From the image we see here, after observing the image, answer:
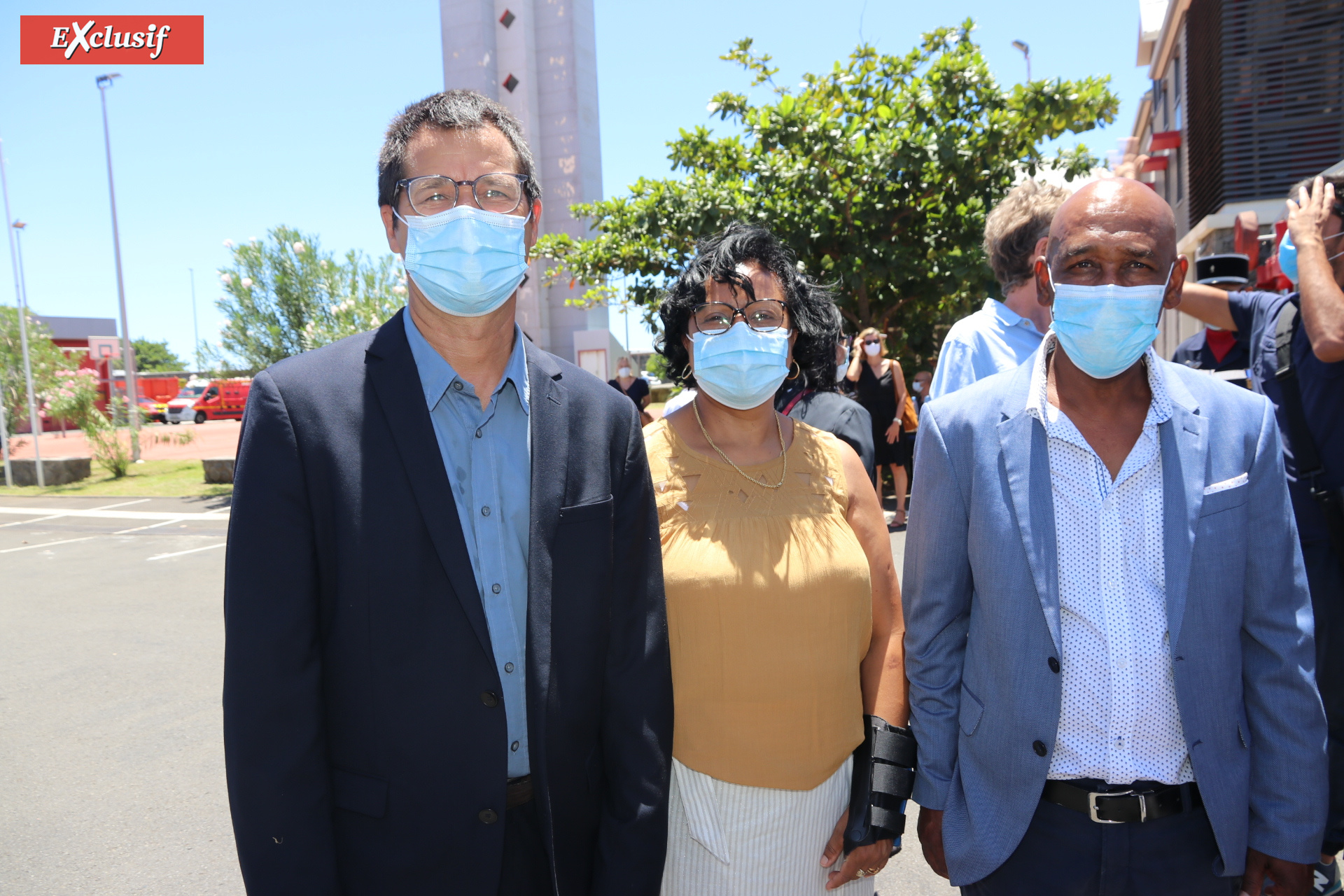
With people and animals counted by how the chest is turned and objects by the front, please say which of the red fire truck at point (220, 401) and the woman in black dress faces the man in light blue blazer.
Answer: the woman in black dress

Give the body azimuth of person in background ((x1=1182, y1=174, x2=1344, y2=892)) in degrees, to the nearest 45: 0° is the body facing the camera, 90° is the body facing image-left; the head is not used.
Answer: approximately 45°

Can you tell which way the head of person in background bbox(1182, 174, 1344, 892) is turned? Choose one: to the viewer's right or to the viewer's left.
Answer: to the viewer's left

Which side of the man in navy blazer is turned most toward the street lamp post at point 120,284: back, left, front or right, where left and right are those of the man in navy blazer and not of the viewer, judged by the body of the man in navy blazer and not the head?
back

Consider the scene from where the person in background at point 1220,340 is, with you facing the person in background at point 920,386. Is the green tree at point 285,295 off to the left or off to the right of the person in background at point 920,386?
left

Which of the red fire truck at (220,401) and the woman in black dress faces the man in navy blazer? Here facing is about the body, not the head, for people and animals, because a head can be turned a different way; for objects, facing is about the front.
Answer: the woman in black dress

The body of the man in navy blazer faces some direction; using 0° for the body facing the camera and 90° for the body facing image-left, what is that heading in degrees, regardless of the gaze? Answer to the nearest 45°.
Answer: approximately 0°

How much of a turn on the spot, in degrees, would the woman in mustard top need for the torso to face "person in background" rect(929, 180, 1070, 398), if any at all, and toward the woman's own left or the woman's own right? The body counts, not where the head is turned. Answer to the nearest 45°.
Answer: approximately 135° to the woman's own left

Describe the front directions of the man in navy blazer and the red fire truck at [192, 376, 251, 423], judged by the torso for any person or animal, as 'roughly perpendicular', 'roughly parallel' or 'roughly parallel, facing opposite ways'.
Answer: roughly perpendicular
